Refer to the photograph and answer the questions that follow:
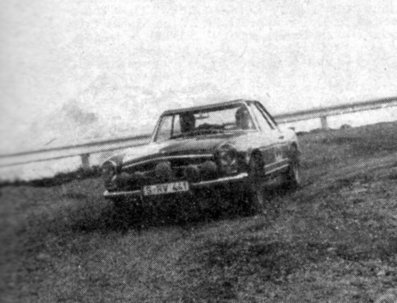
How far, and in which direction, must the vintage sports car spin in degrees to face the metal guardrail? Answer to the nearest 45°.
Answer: approximately 135° to its right

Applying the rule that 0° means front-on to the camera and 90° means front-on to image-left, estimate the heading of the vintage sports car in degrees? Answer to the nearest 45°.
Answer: approximately 45°

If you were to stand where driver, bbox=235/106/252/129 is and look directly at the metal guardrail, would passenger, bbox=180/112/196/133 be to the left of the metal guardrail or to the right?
left
